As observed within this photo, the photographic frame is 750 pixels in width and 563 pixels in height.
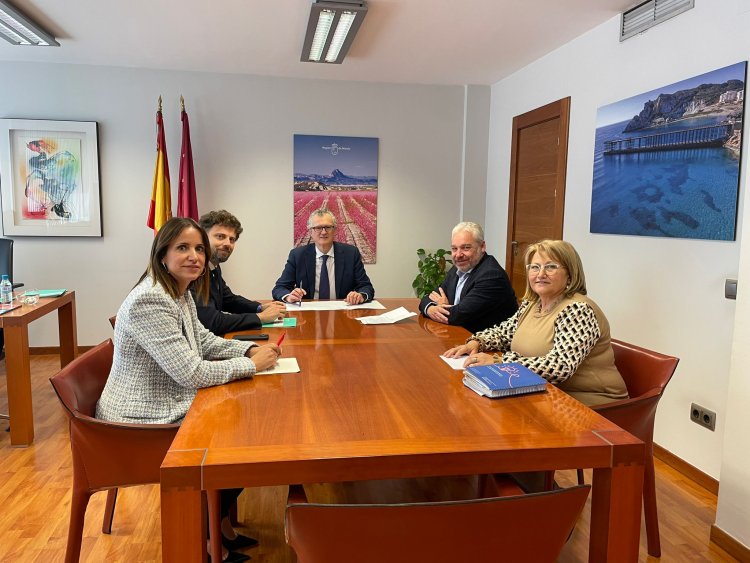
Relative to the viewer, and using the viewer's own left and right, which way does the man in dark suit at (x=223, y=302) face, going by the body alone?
facing the viewer and to the right of the viewer

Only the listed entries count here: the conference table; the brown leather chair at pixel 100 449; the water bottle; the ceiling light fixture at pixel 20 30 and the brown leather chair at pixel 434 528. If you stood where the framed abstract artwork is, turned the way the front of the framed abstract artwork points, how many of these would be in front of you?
5

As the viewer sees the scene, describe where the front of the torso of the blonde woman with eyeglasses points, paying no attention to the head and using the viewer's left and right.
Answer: facing the viewer and to the left of the viewer

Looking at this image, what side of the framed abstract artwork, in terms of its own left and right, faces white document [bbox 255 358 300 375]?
front

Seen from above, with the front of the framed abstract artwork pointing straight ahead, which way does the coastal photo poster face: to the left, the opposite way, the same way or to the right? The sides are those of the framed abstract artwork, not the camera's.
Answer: to the right

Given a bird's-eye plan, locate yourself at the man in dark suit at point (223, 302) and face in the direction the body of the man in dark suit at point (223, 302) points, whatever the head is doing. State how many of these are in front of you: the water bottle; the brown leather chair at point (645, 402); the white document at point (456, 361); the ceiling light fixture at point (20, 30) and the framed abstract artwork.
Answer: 2

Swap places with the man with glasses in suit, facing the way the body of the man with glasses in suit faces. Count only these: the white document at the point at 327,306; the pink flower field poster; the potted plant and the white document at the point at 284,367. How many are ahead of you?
2

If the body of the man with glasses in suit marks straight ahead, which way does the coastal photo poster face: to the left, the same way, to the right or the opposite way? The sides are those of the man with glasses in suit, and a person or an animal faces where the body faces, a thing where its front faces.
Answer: to the right

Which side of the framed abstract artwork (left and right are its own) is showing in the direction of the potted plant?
left

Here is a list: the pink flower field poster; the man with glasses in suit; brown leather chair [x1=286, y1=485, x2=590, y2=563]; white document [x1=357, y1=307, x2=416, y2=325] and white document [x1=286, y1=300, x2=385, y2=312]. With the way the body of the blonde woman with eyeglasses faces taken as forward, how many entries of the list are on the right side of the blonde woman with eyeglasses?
4

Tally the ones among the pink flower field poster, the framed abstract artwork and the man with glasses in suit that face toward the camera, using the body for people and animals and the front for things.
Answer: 3

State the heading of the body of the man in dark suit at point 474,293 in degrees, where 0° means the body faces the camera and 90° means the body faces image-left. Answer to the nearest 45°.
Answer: approximately 45°
